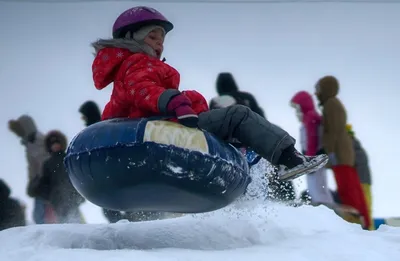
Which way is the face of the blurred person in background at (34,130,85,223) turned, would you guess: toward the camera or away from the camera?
toward the camera

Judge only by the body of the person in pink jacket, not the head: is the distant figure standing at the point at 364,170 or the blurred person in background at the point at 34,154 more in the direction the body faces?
the blurred person in background

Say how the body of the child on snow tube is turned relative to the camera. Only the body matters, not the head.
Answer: to the viewer's right

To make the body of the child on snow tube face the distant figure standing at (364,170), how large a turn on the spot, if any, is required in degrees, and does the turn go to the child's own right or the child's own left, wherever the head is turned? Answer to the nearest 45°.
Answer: approximately 45° to the child's own left

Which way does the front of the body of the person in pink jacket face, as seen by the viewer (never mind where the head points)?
to the viewer's left

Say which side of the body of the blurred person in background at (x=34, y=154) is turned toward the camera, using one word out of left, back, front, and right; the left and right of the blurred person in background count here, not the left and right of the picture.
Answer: left

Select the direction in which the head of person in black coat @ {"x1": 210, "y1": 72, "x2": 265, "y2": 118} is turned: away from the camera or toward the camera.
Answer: away from the camera

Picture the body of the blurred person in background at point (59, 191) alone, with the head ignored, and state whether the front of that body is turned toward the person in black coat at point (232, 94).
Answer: no

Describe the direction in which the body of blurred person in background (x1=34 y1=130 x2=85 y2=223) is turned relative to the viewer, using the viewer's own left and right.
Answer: facing the viewer
